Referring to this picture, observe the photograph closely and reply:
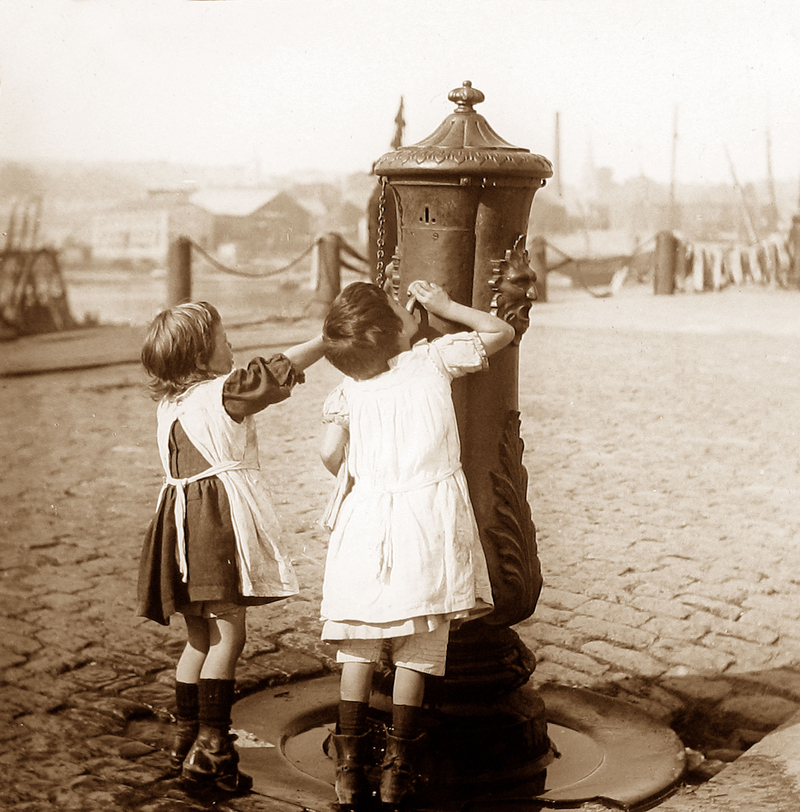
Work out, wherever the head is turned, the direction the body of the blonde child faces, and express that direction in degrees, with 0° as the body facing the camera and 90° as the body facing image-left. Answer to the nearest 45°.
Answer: approximately 225°

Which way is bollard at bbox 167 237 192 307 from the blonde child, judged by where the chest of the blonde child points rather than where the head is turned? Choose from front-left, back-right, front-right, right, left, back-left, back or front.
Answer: front-left

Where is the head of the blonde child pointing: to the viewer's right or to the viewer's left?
to the viewer's right

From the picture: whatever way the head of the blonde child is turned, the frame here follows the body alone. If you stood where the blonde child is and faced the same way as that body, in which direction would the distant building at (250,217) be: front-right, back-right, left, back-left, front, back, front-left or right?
front-left

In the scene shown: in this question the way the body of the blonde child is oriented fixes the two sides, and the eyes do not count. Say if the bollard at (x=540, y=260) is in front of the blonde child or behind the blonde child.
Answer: in front

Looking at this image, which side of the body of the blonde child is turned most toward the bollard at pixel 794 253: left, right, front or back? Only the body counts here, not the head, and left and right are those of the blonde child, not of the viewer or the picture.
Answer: front
